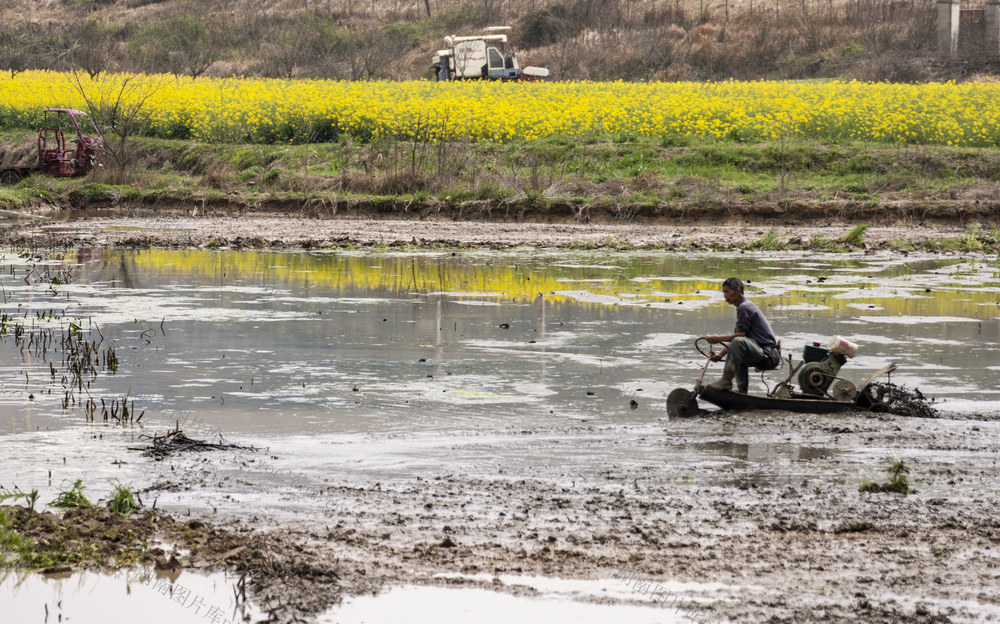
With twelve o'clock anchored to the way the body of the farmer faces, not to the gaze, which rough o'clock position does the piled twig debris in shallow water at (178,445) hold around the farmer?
The piled twig debris in shallow water is roughly at 11 o'clock from the farmer.

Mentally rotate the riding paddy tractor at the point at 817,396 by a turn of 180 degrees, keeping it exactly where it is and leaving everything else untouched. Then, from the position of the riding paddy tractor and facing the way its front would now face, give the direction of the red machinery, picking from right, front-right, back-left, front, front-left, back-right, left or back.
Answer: back-left

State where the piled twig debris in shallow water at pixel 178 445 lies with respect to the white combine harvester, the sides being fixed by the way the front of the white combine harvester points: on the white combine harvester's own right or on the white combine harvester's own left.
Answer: on the white combine harvester's own right

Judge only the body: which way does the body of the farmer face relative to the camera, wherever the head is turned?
to the viewer's left

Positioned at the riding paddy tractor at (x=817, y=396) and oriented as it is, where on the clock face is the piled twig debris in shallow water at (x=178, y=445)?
The piled twig debris in shallow water is roughly at 11 o'clock from the riding paddy tractor.

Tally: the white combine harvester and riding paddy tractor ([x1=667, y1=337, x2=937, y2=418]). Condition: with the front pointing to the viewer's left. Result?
1

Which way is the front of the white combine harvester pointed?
to the viewer's right

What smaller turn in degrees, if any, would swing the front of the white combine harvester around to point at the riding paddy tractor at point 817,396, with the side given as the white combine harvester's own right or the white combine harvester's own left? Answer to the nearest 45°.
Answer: approximately 90° to the white combine harvester's own right

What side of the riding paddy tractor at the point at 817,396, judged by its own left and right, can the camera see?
left

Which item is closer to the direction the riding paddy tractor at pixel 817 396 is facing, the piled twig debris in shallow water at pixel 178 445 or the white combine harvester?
the piled twig debris in shallow water
